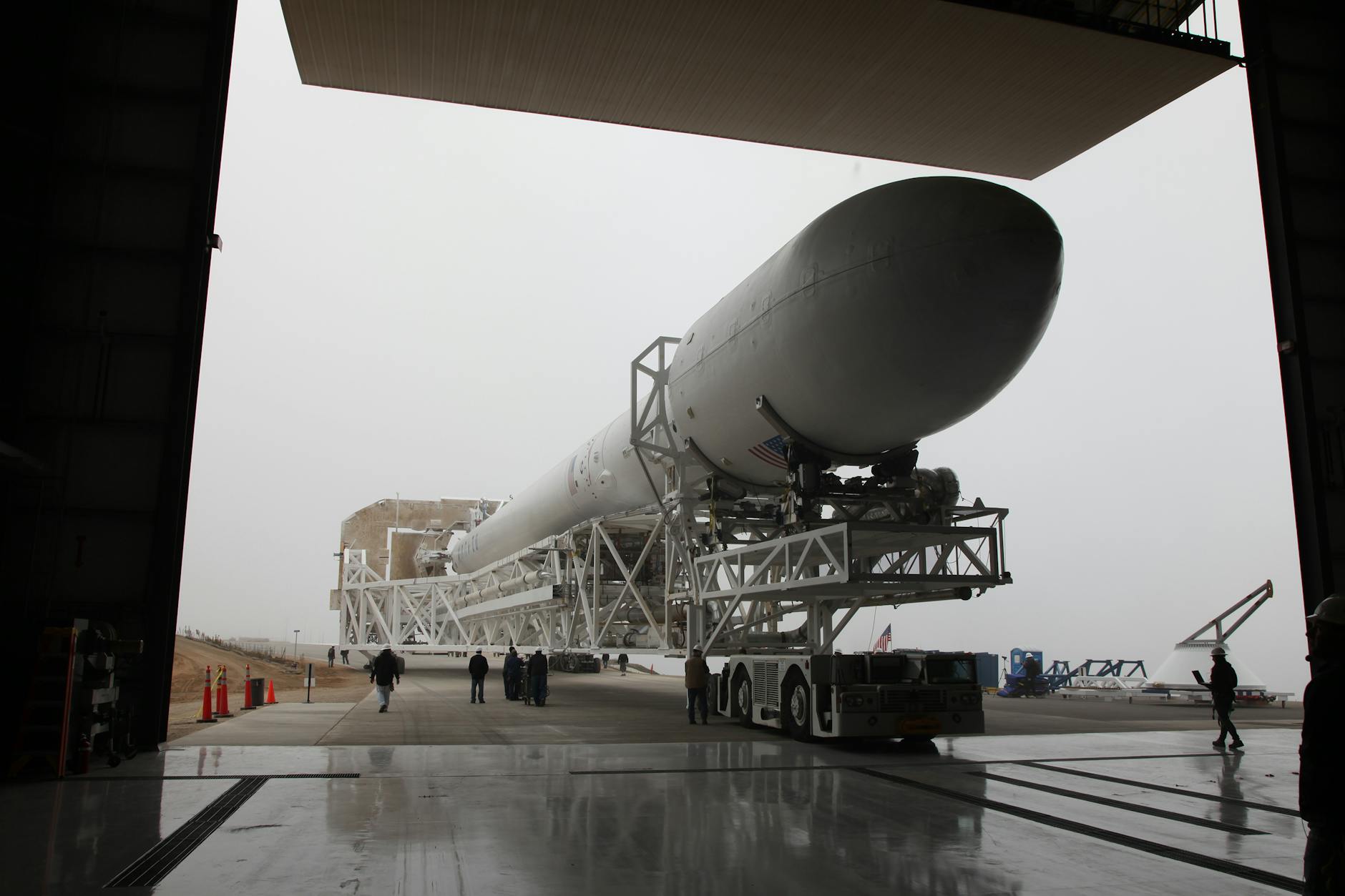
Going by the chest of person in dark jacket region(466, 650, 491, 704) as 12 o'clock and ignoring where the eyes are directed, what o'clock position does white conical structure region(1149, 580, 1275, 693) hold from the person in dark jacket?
The white conical structure is roughly at 3 o'clock from the person in dark jacket.

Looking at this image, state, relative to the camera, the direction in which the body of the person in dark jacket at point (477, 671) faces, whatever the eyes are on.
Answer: away from the camera

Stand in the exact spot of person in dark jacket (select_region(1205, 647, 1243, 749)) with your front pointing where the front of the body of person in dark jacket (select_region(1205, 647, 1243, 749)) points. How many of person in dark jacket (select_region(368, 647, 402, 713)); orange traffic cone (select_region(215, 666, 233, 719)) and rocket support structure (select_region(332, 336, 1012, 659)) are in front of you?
3

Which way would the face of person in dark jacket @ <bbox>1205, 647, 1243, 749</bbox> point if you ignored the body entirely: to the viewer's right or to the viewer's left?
to the viewer's left

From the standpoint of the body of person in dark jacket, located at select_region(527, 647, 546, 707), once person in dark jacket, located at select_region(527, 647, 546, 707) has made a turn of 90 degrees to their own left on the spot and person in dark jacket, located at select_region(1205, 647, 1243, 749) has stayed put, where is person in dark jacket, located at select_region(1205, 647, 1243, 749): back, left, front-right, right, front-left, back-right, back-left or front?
back-left

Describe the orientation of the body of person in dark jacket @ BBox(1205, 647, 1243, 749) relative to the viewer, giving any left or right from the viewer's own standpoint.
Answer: facing to the left of the viewer

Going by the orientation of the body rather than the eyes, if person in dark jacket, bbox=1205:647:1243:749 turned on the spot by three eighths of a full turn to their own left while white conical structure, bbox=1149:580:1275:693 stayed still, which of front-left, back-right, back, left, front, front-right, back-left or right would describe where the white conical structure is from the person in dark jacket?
back-left

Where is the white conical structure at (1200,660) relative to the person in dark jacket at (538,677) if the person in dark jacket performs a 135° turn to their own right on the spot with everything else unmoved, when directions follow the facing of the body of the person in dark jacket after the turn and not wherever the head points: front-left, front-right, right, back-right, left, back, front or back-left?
front-left

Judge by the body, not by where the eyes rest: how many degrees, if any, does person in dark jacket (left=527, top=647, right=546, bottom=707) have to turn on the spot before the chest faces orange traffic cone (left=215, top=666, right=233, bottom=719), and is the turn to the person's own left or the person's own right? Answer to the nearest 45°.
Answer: approximately 90° to the person's own left

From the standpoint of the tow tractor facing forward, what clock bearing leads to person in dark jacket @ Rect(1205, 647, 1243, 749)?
The person in dark jacket is roughly at 10 o'clock from the tow tractor.

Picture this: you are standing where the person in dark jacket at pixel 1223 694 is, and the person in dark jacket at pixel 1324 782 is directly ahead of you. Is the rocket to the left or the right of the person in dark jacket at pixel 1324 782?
right

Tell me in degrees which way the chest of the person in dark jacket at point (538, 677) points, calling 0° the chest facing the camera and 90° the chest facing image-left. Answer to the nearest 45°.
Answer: approximately 180°

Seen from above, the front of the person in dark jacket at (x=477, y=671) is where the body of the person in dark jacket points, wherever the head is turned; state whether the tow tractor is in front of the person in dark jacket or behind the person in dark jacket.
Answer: behind
